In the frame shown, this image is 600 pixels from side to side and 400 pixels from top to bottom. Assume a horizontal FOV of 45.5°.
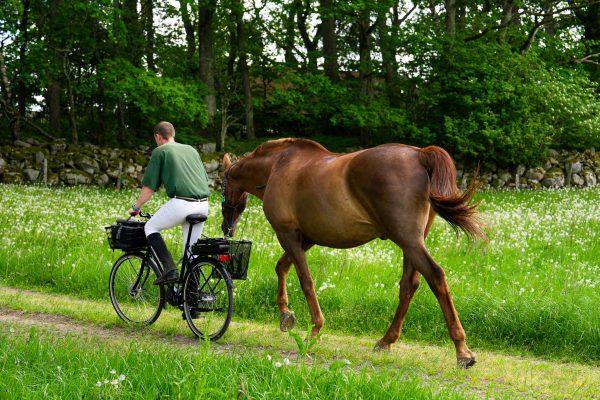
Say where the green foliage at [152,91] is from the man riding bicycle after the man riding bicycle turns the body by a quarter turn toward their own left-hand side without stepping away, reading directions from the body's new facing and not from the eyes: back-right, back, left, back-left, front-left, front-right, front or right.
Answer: back-right

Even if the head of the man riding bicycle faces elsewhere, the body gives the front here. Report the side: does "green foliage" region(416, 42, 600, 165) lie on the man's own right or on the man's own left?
on the man's own right

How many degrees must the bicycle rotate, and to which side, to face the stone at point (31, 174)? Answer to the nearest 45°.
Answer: approximately 45° to its right

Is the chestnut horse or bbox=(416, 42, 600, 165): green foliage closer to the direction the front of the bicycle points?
the green foliage

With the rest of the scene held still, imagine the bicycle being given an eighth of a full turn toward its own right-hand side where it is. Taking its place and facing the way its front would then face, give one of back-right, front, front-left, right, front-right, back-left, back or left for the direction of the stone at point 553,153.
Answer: front-right

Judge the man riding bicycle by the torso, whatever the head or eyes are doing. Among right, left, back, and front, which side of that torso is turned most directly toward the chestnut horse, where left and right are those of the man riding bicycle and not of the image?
back

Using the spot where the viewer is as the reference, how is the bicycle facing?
facing away from the viewer and to the left of the viewer

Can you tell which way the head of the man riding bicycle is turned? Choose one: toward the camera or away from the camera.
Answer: away from the camera

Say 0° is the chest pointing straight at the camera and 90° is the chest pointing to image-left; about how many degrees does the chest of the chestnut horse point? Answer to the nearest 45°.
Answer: approximately 135°

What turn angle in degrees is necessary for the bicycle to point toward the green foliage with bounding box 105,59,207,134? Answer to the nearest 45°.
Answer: approximately 45° to its right

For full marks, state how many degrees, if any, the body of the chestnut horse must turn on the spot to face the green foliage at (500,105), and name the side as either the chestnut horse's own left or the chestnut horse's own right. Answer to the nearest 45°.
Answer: approximately 45° to the chestnut horse's own right

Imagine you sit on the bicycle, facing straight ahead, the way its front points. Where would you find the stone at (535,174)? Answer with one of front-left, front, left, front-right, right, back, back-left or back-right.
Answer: right

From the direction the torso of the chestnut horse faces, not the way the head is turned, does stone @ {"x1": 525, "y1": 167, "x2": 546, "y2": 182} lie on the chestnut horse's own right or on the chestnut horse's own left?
on the chestnut horse's own right

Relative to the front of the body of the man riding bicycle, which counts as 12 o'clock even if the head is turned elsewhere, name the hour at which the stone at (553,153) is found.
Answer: The stone is roughly at 3 o'clock from the man riding bicycle.

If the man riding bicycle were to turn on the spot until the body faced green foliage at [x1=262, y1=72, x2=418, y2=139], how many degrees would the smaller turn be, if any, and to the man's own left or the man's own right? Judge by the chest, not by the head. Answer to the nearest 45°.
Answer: approximately 45° to the man's own right

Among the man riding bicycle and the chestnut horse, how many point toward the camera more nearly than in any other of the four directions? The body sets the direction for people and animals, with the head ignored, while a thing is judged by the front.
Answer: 0

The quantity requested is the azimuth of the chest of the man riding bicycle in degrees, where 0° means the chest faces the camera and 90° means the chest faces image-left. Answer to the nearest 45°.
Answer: approximately 135°
